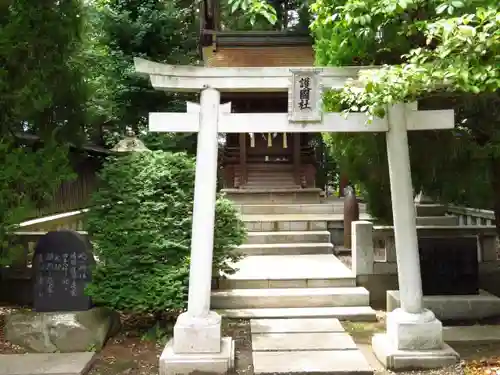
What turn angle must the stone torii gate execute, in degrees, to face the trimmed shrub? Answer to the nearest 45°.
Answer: approximately 90° to its right

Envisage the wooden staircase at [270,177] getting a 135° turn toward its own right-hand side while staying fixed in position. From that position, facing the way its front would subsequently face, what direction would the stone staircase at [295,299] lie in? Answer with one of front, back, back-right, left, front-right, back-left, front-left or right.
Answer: back-left

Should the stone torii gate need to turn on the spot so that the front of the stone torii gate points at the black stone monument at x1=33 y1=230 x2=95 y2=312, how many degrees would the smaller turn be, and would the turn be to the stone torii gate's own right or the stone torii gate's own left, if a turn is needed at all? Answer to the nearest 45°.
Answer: approximately 90° to the stone torii gate's own right

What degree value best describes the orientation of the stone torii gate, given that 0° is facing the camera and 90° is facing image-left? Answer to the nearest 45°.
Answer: approximately 0°

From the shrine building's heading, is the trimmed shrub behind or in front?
in front

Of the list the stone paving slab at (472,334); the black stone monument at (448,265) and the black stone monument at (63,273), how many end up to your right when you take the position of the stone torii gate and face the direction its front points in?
1
